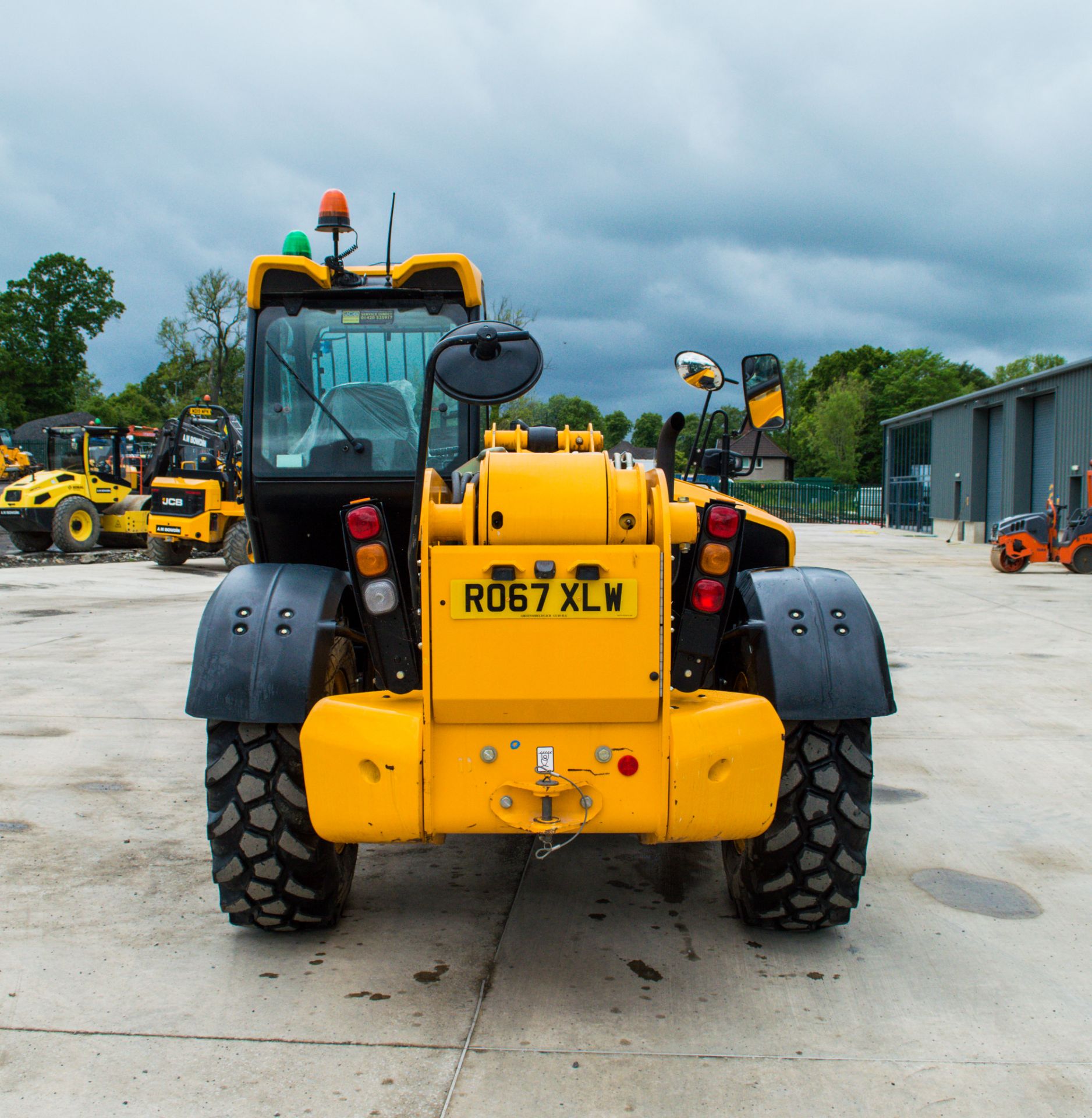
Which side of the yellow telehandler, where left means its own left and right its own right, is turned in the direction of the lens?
back

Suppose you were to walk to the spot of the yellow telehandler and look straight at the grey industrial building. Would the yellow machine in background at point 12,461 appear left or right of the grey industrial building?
left

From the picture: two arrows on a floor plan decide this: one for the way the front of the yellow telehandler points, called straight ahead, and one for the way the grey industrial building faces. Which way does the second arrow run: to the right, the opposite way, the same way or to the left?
to the left

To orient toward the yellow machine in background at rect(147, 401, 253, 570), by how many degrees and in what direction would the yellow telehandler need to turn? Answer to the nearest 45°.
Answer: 0° — it already faces it

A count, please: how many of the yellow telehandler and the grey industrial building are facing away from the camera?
1

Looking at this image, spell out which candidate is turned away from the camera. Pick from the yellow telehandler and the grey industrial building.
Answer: the yellow telehandler
